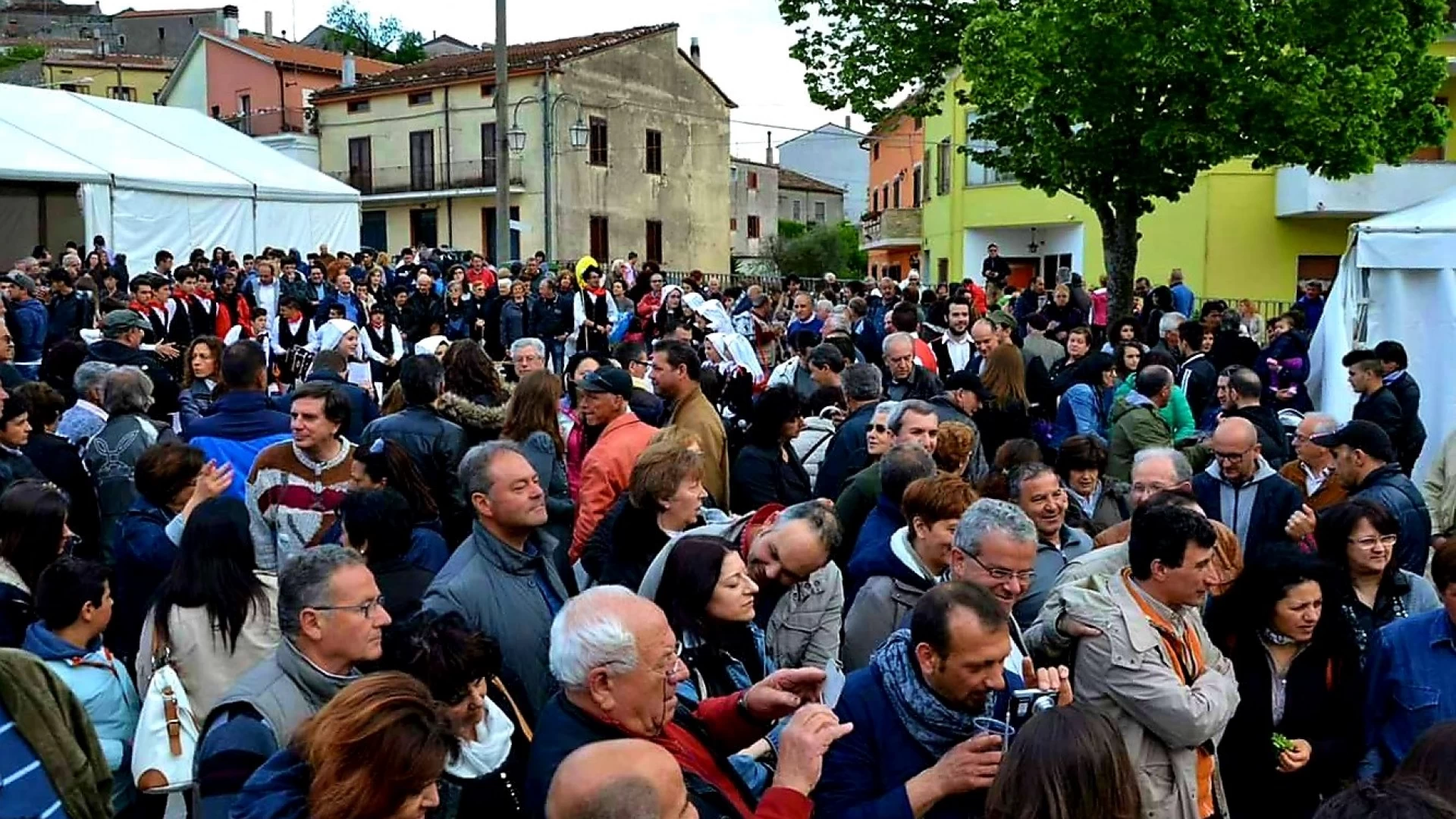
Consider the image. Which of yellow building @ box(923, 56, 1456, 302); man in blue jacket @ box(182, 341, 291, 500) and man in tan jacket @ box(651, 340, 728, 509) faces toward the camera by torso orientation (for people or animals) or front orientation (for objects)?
the yellow building

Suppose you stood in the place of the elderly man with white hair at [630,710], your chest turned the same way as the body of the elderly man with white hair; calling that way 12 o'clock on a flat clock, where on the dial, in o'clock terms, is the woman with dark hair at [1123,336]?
The woman with dark hair is roughly at 10 o'clock from the elderly man with white hair.

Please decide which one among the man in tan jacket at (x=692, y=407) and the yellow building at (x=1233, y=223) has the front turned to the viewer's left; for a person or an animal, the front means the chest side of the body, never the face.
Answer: the man in tan jacket

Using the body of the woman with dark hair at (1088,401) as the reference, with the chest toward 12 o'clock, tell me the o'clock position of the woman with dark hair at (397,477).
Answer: the woman with dark hair at (397,477) is roughly at 4 o'clock from the woman with dark hair at (1088,401).

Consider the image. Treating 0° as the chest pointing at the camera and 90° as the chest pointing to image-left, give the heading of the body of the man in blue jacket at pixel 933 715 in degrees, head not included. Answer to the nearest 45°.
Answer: approximately 315°

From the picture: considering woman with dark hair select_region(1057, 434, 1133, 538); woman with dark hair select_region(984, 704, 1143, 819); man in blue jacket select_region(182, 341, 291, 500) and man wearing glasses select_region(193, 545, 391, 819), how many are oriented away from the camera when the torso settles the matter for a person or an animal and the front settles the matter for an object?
2

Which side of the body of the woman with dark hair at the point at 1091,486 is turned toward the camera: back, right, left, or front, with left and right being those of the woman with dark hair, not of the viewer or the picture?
front

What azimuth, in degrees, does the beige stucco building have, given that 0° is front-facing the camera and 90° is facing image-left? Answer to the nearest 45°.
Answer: approximately 45°

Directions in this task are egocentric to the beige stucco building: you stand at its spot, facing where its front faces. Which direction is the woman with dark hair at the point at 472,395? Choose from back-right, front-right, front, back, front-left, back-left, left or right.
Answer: front-left

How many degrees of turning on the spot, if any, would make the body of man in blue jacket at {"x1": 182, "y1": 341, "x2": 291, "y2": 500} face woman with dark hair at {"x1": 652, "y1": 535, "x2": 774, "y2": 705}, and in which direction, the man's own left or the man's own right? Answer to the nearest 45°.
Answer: approximately 180°

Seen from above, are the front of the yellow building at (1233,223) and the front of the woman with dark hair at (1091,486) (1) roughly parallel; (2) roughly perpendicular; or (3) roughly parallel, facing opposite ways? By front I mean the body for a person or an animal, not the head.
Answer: roughly parallel

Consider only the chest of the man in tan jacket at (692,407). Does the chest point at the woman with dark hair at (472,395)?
yes

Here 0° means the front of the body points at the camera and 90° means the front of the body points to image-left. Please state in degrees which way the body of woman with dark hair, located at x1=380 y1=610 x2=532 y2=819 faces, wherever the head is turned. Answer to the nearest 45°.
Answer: approximately 315°

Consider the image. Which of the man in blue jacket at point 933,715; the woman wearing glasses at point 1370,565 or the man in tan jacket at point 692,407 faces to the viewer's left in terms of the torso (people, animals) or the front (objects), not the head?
the man in tan jacket

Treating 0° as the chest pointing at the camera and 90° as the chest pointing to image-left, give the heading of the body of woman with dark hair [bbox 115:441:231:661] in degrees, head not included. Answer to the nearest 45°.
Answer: approximately 225°

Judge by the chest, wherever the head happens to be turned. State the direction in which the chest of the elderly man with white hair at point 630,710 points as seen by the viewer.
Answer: to the viewer's right

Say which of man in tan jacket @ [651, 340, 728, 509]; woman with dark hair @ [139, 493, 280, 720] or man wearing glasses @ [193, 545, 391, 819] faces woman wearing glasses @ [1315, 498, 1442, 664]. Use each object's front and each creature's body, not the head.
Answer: the man wearing glasses

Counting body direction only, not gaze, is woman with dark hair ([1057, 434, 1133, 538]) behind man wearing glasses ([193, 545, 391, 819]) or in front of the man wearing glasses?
in front

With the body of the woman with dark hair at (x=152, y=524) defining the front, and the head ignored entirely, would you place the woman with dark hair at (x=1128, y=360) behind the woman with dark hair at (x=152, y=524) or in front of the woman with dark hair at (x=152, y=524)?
in front

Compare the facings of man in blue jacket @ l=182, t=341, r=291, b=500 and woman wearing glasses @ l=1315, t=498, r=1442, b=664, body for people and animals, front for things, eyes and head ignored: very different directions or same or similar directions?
very different directions
